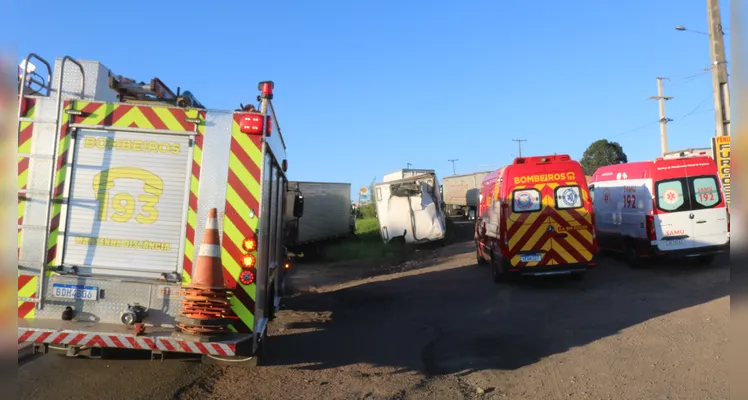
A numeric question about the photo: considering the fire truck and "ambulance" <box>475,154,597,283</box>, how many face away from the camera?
2

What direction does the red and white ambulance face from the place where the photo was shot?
facing away from the viewer and to the left of the viewer

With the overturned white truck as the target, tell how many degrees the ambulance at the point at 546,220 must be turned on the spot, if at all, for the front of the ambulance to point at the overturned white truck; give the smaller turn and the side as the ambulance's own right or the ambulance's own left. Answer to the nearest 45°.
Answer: approximately 45° to the ambulance's own left

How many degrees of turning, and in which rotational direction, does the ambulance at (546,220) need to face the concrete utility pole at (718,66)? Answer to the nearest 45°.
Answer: approximately 45° to its right

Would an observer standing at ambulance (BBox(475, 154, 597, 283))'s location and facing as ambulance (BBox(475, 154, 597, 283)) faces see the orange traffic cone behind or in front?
behind

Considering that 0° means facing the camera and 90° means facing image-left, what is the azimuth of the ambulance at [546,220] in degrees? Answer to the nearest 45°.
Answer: approximately 180°

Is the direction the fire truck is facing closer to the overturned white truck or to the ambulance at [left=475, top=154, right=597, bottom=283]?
the overturned white truck

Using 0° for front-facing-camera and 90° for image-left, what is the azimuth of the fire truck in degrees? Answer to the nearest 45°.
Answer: approximately 180°

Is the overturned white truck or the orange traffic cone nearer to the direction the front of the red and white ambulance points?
the overturned white truck

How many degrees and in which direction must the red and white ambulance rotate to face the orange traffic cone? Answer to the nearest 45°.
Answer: approximately 135° to its left
